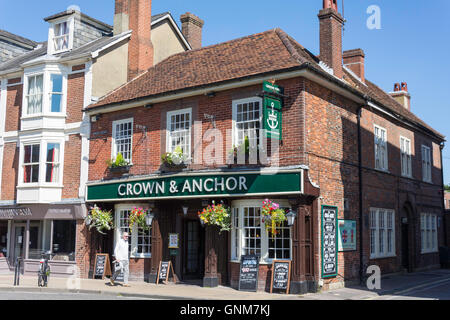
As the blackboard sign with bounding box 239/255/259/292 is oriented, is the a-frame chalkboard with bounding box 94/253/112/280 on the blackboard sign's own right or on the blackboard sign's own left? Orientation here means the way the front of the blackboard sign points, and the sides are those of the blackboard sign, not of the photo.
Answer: on the blackboard sign's own right

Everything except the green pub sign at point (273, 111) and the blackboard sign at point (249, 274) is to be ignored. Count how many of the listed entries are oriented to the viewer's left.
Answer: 0

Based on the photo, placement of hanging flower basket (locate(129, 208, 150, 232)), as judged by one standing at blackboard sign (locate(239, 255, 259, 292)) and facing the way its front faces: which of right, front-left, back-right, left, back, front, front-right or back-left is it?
back-right

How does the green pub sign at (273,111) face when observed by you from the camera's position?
facing the viewer and to the right of the viewer

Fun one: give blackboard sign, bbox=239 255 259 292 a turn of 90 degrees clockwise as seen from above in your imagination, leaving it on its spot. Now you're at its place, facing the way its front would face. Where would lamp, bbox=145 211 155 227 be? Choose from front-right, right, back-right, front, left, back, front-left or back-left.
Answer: front-right

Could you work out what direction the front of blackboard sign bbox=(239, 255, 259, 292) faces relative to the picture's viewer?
facing the viewer

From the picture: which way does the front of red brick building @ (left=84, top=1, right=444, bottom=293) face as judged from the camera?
facing the viewer and to the left of the viewer
